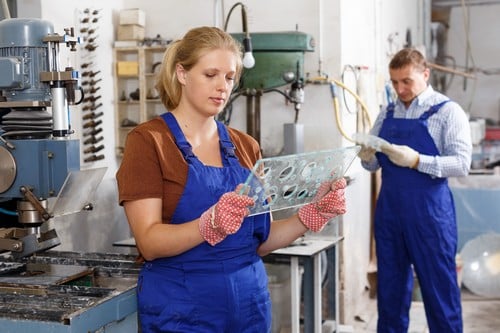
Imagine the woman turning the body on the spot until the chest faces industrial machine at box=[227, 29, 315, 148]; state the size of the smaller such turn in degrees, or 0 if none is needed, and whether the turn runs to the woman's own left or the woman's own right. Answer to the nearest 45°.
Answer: approximately 135° to the woman's own left

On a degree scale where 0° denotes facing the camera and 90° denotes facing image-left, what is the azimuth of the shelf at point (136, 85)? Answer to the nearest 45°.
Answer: approximately 0°

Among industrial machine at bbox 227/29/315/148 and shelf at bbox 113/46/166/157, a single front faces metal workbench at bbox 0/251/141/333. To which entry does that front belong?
the shelf

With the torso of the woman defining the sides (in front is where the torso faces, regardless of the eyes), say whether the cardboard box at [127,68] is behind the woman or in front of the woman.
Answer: behind

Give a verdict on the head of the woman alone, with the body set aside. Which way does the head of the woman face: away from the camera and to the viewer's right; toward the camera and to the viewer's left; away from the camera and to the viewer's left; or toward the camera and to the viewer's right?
toward the camera and to the viewer's right

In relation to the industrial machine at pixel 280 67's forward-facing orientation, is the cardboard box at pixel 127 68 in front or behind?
behind
